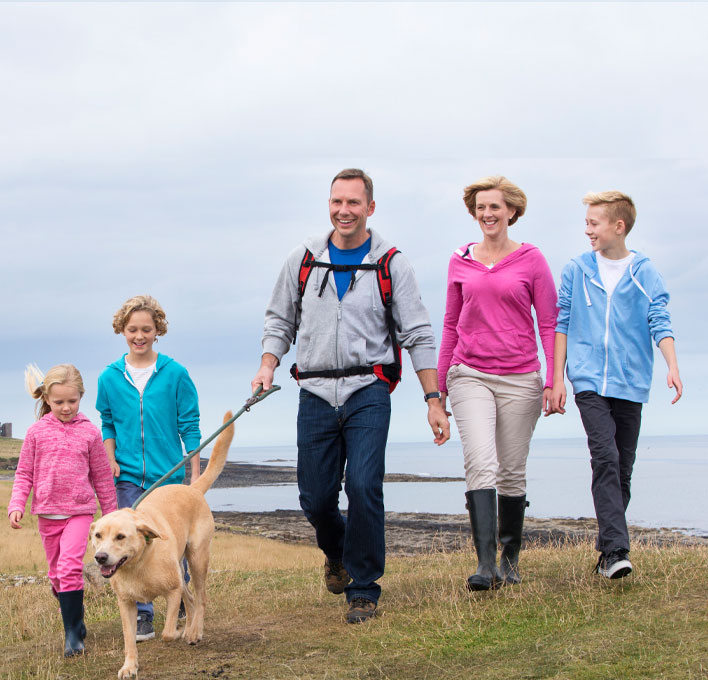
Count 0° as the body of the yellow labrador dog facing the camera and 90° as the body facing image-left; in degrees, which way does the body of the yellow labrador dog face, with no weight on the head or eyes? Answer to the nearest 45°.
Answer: approximately 45°

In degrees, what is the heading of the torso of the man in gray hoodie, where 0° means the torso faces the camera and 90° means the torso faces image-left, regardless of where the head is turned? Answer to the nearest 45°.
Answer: approximately 0°

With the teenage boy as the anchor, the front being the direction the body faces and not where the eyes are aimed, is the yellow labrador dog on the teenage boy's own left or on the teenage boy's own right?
on the teenage boy's own right

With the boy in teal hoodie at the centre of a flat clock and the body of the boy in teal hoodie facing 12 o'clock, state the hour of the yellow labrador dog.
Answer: The yellow labrador dog is roughly at 12 o'clock from the boy in teal hoodie.

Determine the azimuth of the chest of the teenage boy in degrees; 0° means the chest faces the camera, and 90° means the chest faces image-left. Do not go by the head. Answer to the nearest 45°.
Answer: approximately 0°

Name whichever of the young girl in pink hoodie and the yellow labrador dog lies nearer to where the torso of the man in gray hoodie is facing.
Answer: the yellow labrador dog

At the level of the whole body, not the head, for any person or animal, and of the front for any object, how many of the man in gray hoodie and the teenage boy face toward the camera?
2

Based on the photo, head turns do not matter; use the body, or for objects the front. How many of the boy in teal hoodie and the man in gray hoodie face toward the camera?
2
